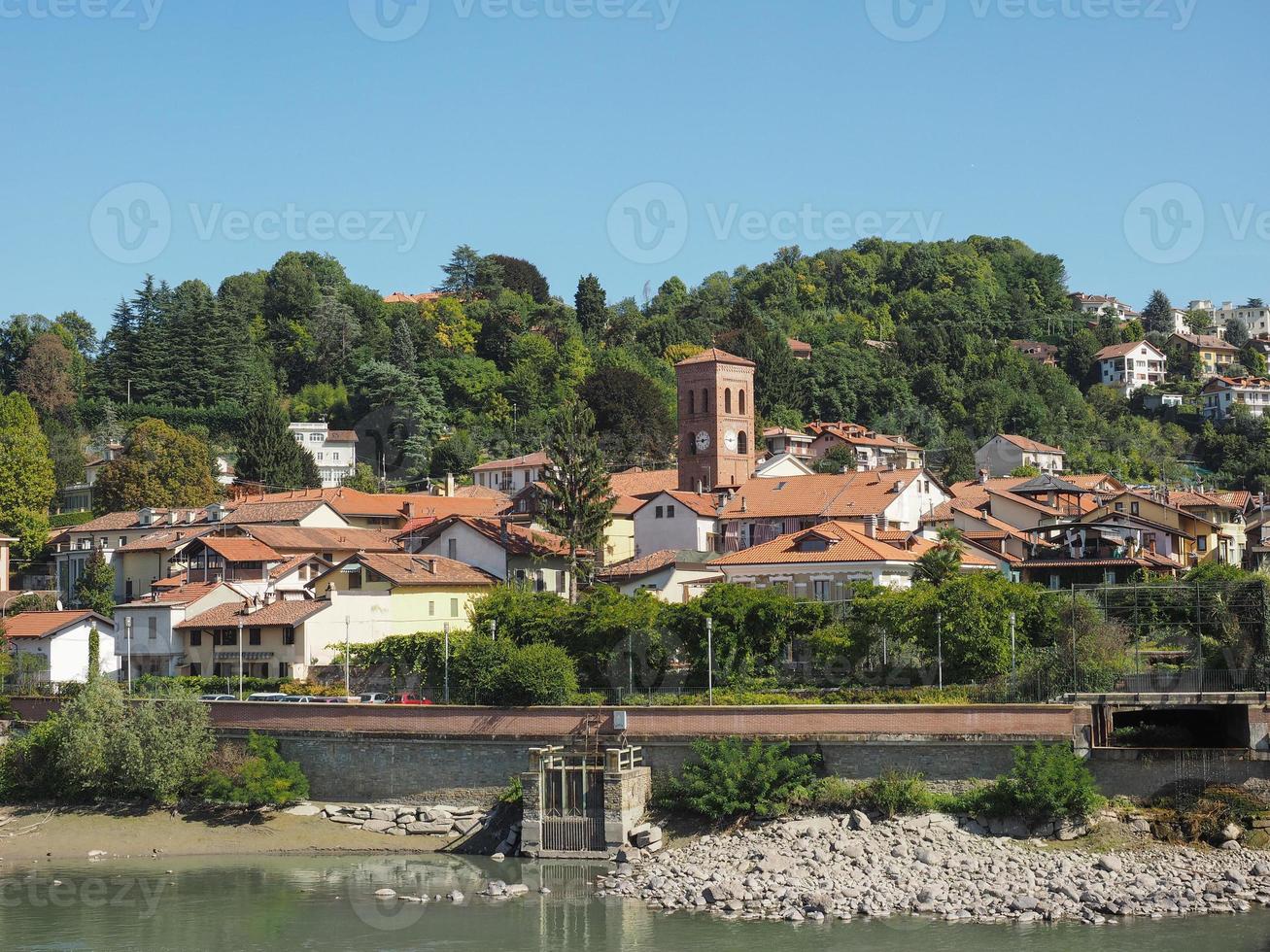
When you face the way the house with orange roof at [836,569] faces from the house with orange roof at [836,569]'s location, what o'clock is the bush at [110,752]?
The bush is roughly at 2 o'clock from the house with orange roof.

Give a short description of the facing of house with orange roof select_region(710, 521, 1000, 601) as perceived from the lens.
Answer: facing the viewer

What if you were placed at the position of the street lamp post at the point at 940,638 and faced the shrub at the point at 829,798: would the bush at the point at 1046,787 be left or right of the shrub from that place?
left

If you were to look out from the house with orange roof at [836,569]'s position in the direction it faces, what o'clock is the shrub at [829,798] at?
The shrub is roughly at 12 o'clock from the house with orange roof.

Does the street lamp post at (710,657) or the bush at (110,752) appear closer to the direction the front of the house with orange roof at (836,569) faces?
the street lamp post

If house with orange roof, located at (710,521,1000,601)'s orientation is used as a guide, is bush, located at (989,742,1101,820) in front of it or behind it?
in front

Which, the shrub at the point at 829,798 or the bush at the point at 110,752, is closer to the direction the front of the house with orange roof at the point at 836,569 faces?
the shrub

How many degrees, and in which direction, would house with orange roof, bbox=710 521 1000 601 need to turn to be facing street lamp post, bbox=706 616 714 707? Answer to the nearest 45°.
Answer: approximately 45° to its right

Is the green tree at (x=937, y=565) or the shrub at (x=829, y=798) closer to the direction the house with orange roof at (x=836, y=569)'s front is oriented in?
the shrub

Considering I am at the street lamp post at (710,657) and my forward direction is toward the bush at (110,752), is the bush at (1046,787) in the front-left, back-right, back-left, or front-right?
back-left

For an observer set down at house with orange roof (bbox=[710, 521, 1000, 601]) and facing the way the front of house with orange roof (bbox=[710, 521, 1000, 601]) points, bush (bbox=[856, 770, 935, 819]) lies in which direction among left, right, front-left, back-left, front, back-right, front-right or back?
front

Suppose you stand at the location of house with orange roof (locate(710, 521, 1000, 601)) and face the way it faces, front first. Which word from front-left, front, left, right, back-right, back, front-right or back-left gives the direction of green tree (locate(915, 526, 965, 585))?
front-left

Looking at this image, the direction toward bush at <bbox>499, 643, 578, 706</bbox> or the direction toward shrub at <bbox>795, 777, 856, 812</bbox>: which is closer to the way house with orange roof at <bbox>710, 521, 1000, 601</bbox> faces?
the shrub

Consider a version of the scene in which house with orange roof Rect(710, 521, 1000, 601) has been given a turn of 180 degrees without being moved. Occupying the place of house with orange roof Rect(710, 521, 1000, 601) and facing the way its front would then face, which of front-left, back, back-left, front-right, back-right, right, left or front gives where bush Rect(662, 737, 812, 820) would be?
back
